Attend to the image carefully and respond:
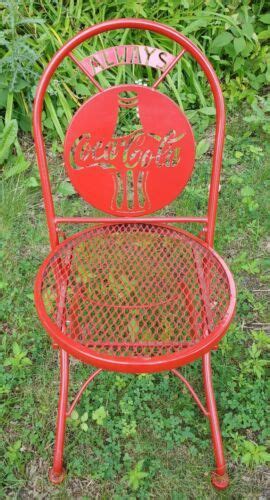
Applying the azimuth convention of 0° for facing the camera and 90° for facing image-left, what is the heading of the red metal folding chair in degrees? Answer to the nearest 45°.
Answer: approximately 0°
